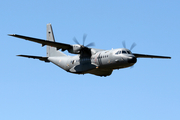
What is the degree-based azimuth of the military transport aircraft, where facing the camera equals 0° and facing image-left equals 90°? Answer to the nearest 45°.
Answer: approximately 315°
